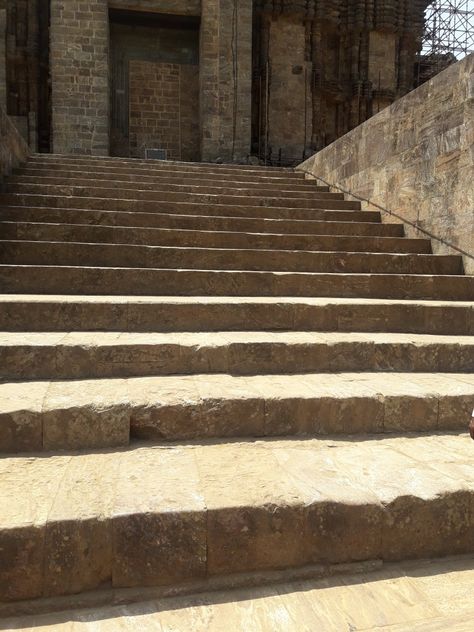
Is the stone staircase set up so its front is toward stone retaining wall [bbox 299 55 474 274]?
no

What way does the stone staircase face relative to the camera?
toward the camera
